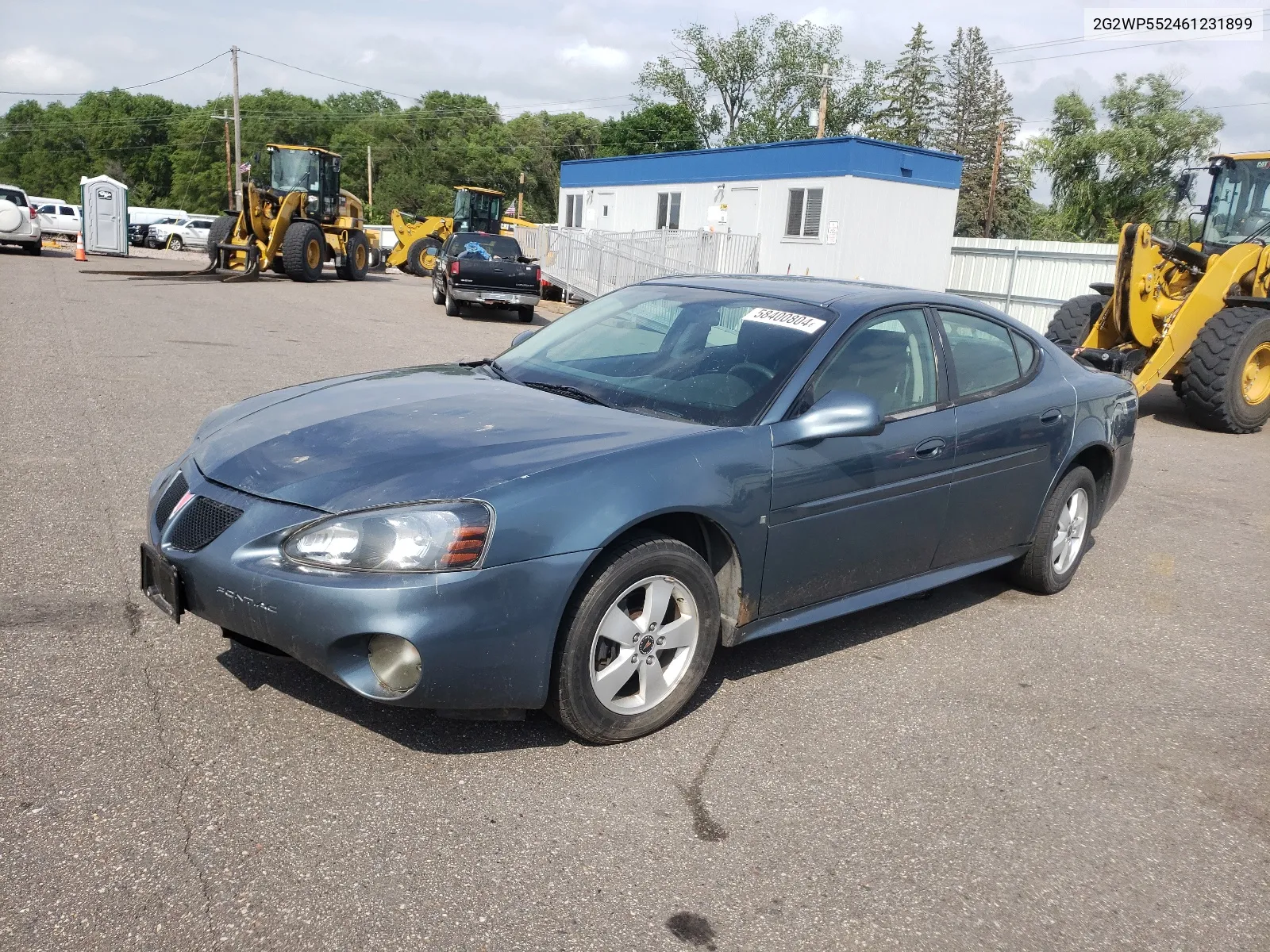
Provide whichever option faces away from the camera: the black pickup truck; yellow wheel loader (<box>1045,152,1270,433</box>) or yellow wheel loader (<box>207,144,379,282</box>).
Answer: the black pickup truck

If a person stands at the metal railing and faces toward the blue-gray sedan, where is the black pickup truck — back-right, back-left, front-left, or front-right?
front-right

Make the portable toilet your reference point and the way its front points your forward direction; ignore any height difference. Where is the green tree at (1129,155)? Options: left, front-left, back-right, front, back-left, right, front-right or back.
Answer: left

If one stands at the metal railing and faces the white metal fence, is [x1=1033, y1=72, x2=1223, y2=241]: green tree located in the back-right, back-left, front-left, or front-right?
front-left

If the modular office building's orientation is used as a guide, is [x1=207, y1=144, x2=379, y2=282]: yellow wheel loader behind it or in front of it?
in front

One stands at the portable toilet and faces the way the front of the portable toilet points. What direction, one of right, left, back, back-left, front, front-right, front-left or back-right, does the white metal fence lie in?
front-left

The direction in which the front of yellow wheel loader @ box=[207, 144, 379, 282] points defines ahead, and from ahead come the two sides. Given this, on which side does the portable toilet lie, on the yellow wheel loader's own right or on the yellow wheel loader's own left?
on the yellow wheel loader's own right

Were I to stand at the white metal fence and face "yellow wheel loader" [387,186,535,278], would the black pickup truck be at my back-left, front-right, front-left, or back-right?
front-left

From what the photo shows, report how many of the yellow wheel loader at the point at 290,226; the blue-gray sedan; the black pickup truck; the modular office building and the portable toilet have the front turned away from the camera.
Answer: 1

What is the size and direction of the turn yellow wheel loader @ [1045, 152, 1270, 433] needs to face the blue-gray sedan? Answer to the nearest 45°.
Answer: approximately 45° to its left

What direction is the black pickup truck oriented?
away from the camera

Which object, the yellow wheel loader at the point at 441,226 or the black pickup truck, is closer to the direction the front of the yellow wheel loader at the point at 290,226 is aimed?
the black pickup truck

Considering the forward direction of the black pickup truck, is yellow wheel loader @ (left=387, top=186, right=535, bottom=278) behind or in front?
in front

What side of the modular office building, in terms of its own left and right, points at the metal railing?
front

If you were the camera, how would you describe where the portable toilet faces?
facing the viewer

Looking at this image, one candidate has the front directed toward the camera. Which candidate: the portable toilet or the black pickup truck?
the portable toilet

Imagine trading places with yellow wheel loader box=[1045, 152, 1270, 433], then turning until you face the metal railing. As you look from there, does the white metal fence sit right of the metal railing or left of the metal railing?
right

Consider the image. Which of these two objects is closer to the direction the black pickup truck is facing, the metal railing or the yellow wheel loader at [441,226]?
the yellow wheel loader

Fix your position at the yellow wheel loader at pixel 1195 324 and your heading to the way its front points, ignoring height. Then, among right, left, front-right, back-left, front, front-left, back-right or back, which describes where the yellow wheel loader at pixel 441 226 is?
right
